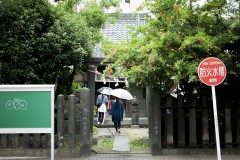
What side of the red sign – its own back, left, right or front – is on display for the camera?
front

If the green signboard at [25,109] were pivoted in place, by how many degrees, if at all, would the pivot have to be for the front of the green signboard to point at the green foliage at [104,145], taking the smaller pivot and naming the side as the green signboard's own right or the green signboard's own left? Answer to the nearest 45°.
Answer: approximately 135° to the green signboard's own left

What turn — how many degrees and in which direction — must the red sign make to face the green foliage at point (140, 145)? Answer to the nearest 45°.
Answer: approximately 135° to its right

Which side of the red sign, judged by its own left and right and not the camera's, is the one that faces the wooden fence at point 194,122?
back

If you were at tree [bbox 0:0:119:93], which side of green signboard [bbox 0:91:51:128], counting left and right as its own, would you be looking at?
back

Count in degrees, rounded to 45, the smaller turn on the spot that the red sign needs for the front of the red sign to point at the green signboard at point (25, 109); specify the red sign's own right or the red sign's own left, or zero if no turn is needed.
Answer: approximately 90° to the red sign's own right

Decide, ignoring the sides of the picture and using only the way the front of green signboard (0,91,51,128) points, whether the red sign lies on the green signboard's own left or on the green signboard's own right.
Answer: on the green signboard's own left

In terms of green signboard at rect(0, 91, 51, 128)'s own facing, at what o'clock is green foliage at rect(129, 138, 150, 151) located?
The green foliage is roughly at 8 o'clock from the green signboard.

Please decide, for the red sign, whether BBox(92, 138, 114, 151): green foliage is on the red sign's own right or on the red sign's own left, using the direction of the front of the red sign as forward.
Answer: on the red sign's own right

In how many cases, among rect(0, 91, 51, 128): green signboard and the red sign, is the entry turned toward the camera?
2

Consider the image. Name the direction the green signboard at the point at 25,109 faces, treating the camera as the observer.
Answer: facing the viewer
